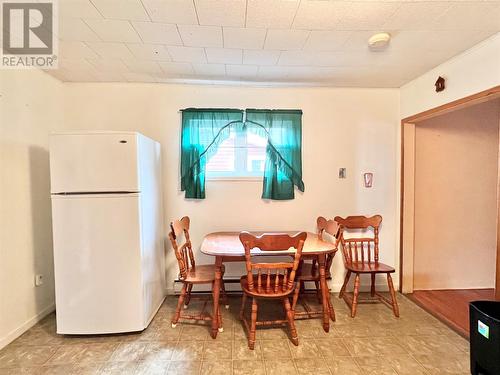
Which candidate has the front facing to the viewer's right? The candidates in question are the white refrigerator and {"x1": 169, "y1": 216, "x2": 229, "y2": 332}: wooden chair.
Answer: the wooden chair

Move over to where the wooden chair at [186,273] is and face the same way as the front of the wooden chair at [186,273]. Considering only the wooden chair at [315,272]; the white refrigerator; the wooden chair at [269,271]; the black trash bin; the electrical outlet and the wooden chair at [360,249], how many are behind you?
2

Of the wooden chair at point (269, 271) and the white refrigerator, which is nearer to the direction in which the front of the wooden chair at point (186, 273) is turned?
the wooden chair

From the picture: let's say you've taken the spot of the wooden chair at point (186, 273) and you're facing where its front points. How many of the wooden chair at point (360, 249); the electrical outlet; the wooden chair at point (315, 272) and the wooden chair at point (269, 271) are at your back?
1

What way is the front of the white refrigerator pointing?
toward the camera

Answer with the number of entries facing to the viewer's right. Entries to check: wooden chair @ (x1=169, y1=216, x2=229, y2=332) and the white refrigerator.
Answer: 1

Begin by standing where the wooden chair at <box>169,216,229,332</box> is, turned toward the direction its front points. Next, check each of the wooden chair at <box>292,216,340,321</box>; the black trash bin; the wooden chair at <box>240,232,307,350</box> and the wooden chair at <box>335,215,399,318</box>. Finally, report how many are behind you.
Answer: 0

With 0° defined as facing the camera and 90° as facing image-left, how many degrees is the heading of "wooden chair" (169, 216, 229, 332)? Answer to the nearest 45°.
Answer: approximately 270°

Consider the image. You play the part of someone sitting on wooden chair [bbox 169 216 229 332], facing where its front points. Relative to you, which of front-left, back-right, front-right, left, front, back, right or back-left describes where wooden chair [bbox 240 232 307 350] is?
front-right

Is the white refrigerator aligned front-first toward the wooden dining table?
no

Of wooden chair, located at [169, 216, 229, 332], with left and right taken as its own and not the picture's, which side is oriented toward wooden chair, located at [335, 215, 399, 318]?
front
